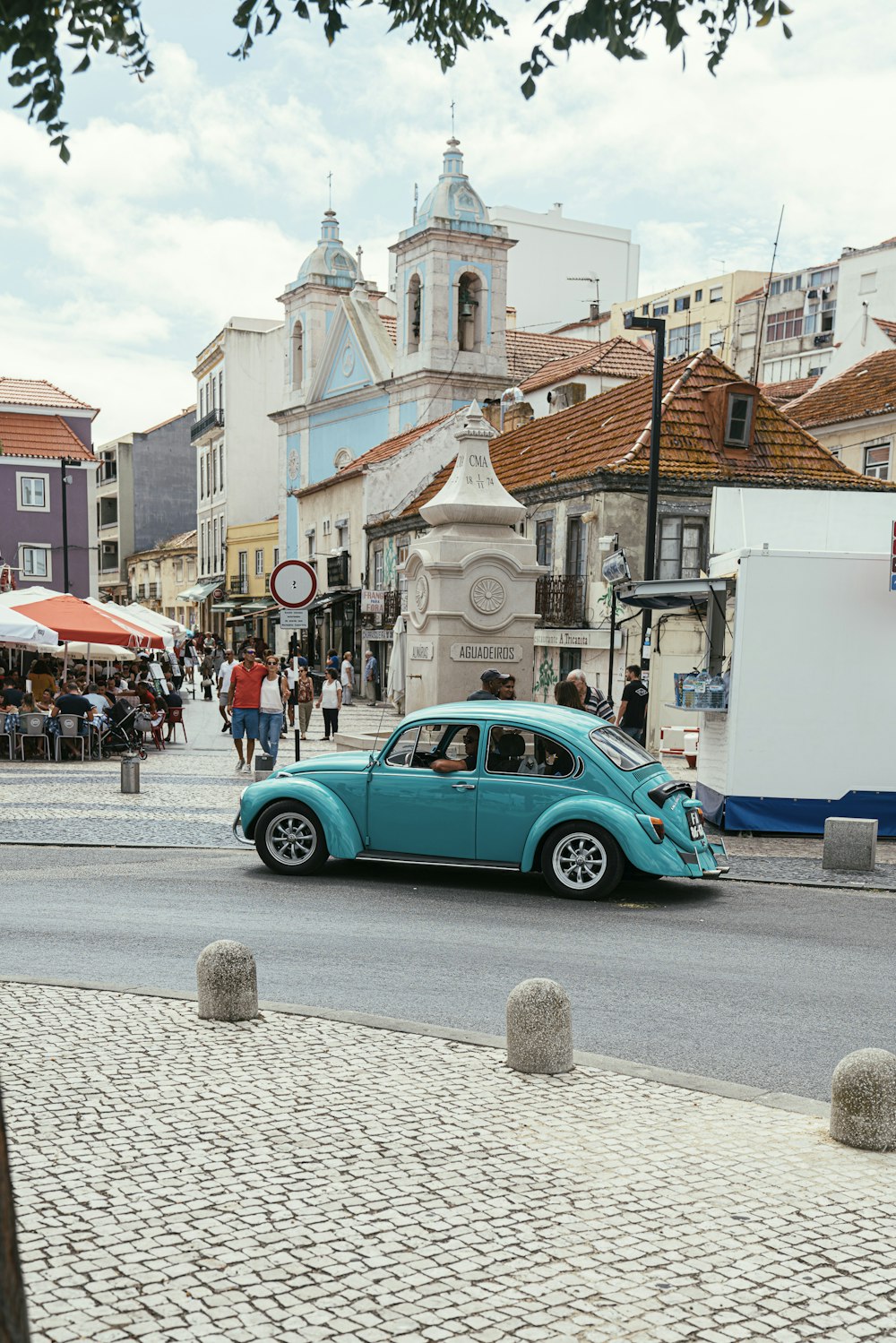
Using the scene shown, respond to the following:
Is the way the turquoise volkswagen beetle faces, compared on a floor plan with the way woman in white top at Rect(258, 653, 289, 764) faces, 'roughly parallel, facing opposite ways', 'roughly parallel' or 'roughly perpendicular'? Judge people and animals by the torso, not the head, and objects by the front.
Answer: roughly perpendicular

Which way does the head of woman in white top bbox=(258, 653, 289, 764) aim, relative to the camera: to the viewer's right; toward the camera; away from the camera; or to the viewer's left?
toward the camera

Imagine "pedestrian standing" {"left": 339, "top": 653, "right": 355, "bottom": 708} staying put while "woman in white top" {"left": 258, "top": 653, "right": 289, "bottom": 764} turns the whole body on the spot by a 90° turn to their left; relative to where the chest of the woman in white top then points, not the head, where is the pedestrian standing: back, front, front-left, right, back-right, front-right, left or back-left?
left

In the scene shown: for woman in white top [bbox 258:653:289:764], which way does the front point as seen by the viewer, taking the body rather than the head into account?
toward the camera

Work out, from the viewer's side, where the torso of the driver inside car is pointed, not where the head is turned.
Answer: to the viewer's left

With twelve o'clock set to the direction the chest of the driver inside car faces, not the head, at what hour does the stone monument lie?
The stone monument is roughly at 3 o'clock from the driver inside car.

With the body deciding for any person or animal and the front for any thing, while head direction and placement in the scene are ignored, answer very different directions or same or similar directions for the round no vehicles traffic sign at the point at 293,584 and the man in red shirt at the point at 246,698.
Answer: same or similar directions

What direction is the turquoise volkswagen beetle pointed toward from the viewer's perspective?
to the viewer's left

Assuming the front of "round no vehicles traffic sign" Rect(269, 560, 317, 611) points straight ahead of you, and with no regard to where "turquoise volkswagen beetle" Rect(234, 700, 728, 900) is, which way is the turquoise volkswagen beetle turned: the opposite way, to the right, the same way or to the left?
to the right

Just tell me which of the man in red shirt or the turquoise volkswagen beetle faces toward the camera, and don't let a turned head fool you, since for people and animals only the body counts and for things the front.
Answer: the man in red shirt

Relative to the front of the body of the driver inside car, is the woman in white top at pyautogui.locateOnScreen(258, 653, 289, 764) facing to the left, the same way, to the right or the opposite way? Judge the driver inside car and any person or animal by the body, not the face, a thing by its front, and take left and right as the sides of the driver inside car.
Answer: to the left

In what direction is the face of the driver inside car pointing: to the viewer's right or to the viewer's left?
to the viewer's left
